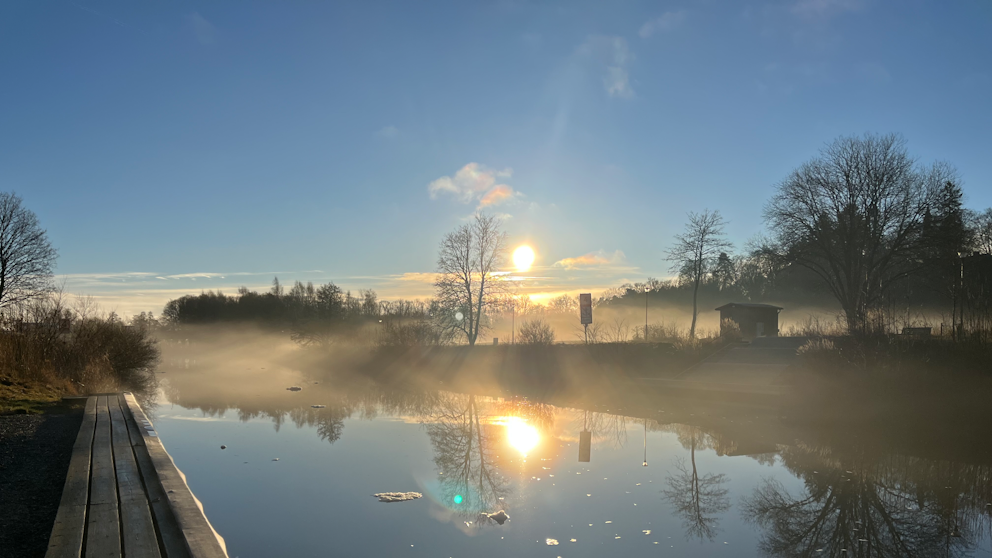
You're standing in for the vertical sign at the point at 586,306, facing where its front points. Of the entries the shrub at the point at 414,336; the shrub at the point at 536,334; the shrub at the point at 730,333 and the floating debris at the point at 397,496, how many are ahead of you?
1

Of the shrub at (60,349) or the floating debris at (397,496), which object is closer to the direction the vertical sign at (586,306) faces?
the floating debris

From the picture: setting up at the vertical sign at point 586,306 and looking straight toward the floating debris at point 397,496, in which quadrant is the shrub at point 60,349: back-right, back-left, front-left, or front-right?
front-right

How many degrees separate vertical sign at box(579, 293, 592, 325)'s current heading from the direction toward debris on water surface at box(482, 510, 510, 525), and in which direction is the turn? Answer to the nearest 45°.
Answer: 0° — it already faces it

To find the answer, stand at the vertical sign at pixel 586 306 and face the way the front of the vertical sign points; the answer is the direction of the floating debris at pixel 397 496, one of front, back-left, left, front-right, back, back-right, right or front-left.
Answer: front

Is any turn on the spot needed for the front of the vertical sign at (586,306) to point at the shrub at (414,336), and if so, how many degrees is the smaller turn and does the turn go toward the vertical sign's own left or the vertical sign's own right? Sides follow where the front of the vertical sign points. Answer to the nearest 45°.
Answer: approximately 135° to the vertical sign's own right

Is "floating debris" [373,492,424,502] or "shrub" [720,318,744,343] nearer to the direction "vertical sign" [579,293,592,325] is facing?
the floating debris

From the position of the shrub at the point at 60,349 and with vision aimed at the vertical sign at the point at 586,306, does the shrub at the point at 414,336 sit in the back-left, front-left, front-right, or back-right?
front-left

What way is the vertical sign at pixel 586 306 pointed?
toward the camera

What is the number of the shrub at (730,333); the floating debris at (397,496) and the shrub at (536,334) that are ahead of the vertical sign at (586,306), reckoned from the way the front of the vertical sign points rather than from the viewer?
1

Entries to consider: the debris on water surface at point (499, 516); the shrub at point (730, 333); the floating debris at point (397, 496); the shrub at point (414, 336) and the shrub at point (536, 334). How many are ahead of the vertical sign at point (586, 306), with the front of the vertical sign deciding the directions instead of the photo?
2

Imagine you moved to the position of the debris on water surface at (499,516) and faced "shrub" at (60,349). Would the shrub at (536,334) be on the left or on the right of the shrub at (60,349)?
right

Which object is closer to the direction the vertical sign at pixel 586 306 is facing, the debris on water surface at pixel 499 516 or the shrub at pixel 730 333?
the debris on water surface

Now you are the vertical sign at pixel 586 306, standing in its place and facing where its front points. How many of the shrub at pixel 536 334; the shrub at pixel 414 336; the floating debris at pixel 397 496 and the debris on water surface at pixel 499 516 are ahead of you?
2

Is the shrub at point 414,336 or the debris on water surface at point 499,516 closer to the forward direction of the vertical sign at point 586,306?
the debris on water surface
